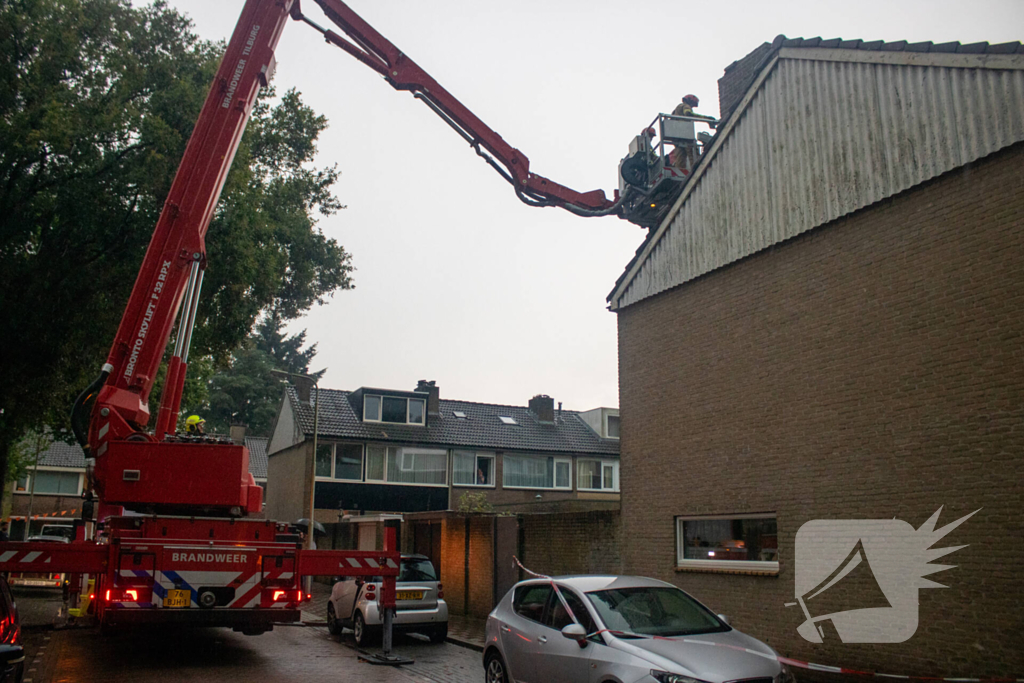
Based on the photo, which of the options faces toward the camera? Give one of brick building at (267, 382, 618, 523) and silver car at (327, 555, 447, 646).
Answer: the brick building

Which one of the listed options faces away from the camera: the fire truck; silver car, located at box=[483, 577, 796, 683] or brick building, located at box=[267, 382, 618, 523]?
the fire truck

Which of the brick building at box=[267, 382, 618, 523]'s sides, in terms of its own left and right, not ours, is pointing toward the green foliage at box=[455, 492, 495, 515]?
front

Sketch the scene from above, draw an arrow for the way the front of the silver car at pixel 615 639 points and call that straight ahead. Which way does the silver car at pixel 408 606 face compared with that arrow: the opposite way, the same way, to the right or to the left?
the opposite way

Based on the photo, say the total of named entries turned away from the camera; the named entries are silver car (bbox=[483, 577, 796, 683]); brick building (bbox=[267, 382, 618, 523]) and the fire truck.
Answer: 1

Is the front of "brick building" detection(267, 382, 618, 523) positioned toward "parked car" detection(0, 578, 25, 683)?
yes

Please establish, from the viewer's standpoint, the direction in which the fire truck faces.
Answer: facing away from the viewer

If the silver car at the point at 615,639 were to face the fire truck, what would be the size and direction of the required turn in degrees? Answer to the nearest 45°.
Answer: approximately 135° to its right

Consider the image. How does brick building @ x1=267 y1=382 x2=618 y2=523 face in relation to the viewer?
toward the camera

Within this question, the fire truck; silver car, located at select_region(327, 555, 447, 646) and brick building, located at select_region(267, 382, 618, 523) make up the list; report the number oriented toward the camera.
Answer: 1

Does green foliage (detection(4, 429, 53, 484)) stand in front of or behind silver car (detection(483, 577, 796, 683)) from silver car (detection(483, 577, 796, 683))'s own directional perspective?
behind

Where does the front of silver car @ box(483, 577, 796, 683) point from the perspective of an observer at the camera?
facing the viewer and to the right of the viewer

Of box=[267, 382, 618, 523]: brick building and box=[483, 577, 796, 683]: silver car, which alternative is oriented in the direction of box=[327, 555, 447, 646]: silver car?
the brick building

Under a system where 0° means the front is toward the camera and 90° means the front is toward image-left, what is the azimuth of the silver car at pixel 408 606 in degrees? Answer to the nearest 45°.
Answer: approximately 135°
